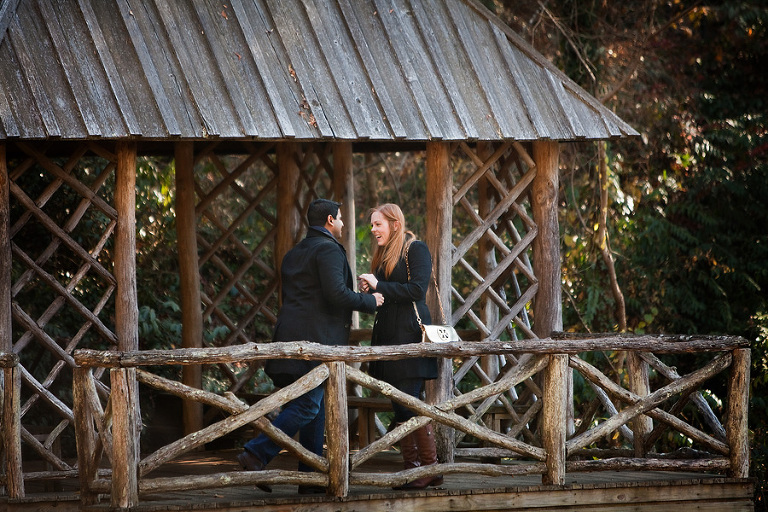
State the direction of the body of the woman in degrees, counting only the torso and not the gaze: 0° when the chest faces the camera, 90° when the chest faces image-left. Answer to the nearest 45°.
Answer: approximately 90°

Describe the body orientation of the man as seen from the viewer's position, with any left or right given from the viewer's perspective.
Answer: facing away from the viewer and to the right of the viewer

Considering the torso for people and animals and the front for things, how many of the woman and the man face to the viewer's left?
1

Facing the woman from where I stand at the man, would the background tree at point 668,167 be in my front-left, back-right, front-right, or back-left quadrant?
front-left

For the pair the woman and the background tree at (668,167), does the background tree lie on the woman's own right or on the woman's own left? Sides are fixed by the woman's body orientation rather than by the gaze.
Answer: on the woman's own right

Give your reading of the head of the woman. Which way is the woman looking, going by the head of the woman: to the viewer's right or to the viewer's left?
to the viewer's left

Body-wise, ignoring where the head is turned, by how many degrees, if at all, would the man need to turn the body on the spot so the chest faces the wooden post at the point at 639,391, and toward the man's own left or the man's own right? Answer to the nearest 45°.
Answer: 0° — they already face it

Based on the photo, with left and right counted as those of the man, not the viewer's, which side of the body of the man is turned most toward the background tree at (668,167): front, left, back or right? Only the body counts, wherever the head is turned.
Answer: front
